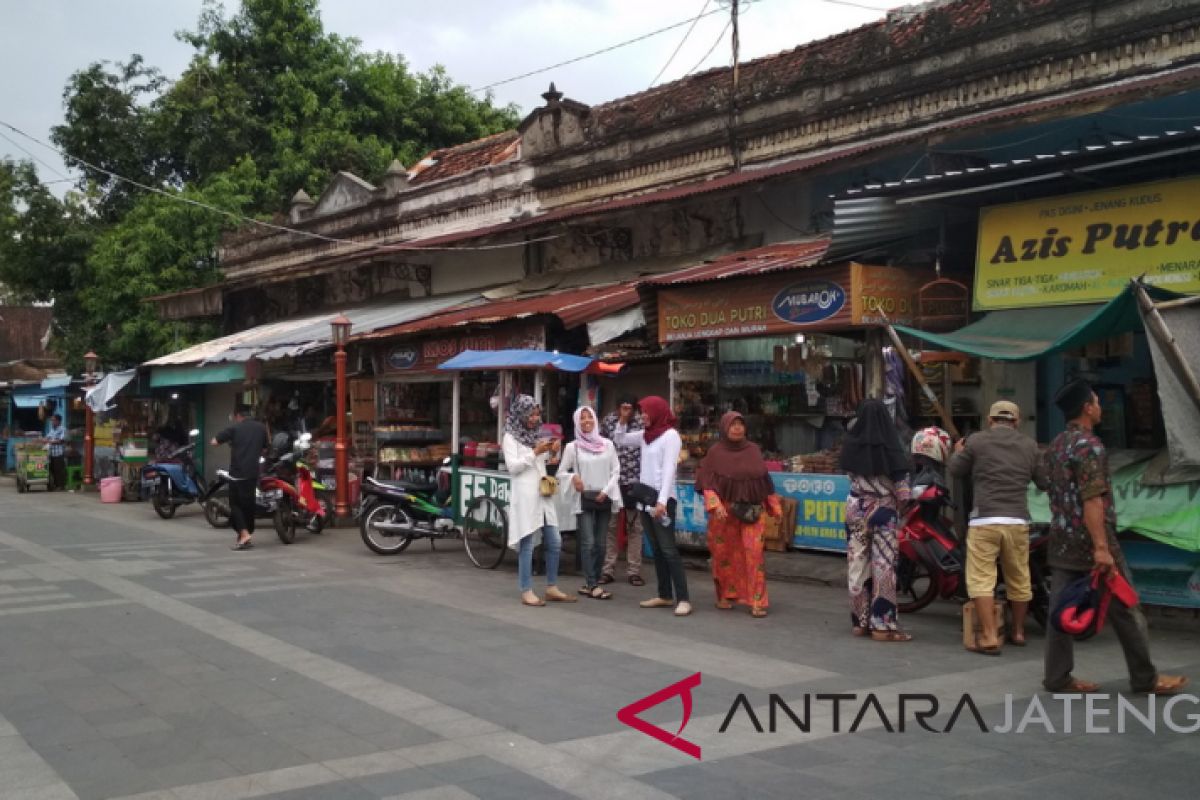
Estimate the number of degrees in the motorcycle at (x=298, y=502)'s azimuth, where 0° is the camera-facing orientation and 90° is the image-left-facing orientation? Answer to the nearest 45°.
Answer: approximately 45°

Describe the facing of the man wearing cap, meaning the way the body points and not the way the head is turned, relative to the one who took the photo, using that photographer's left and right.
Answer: facing away from the viewer

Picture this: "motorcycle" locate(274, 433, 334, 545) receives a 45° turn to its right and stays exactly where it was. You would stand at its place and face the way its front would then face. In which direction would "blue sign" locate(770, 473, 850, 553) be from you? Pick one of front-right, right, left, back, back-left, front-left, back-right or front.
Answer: back-left

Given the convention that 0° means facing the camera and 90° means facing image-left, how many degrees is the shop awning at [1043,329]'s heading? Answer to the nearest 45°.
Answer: approximately 45°

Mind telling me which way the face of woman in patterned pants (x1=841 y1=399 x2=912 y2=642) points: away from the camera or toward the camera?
away from the camera

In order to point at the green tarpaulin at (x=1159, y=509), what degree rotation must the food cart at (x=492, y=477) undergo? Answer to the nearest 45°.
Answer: approximately 90° to its left

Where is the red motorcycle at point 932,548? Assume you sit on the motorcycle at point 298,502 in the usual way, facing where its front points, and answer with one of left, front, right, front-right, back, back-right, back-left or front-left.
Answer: left
